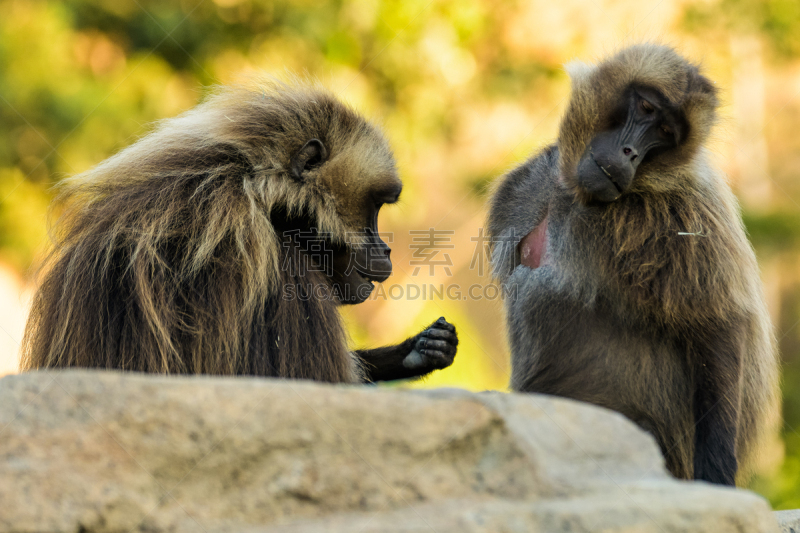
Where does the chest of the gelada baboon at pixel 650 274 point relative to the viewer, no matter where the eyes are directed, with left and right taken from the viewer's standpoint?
facing the viewer and to the left of the viewer

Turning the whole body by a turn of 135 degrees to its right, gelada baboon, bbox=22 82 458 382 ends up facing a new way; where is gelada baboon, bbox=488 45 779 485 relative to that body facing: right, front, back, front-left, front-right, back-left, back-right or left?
back-left

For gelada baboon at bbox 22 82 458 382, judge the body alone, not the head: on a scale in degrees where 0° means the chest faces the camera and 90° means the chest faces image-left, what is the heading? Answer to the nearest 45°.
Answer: approximately 270°
